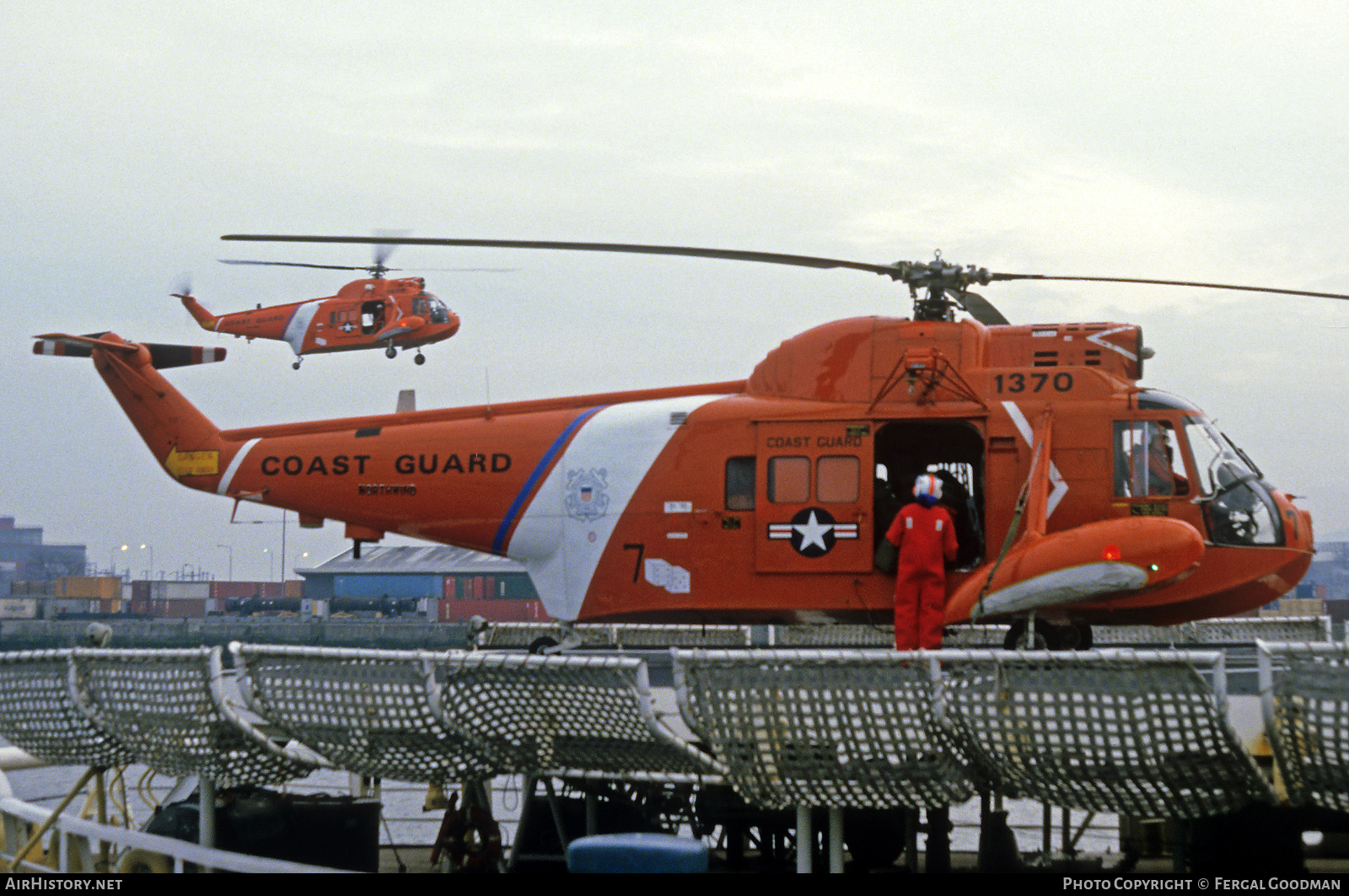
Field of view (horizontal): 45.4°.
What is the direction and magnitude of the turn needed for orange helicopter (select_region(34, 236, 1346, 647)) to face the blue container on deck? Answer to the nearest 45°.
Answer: approximately 90° to its right

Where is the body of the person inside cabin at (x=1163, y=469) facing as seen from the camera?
to the viewer's right

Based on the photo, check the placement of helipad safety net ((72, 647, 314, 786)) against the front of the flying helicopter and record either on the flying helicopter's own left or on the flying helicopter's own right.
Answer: on the flying helicopter's own right

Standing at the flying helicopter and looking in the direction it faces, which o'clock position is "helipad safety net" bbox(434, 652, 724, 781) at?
The helipad safety net is roughly at 3 o'clock from the flying helicopter.

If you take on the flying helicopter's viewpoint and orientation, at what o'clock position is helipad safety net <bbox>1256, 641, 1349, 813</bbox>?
The helipad safety net is roughly at 3 o'clock from the flying helicopter.

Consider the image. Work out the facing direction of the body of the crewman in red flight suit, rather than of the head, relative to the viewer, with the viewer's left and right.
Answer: facing away from the viewer

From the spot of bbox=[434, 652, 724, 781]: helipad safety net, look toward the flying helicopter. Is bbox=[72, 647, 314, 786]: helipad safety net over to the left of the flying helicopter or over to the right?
left

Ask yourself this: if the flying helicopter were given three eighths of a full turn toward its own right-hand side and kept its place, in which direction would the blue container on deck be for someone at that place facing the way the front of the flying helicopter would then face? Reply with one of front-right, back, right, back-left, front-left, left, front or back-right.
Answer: front-left

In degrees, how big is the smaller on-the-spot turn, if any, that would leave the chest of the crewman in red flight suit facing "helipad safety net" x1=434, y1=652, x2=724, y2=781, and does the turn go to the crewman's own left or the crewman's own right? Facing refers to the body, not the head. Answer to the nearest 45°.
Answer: approximately 135° to the crewman's own left

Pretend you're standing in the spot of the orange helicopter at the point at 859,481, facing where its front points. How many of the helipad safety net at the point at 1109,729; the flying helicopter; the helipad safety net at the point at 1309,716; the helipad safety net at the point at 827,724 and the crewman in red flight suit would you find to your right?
4

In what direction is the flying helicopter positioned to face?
to the viewer's right

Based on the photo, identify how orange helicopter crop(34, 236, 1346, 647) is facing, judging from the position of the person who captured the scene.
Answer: facing to the right of the viewer
